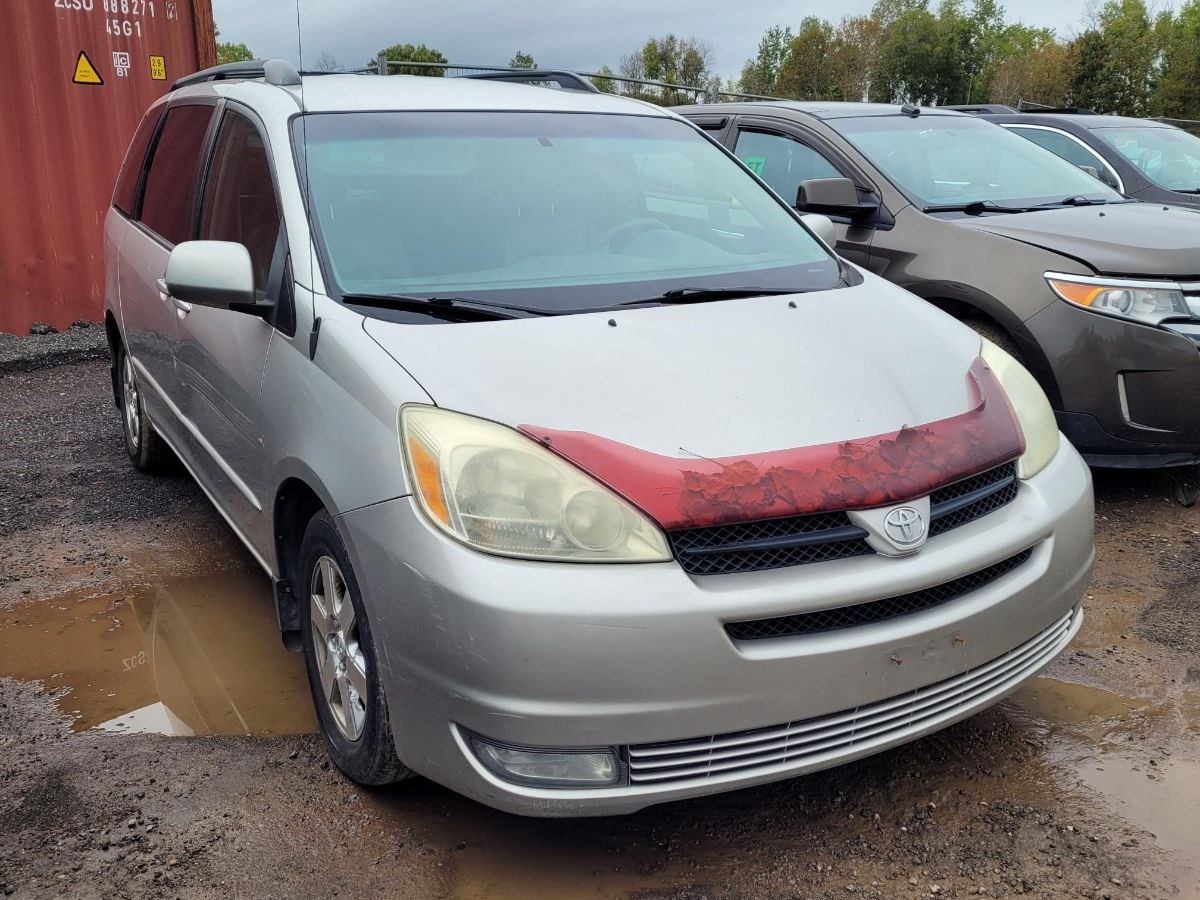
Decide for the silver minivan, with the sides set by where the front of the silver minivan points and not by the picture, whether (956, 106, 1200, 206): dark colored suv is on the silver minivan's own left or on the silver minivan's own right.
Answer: on the silver minivan's own left

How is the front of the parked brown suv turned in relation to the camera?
facing the viewer and to the right of the viewer

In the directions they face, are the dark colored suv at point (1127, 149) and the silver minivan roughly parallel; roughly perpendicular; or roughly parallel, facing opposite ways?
roughly parallel

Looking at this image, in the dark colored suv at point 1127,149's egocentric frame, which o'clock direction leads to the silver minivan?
The silver minivan is roughly at 2 o'clock from the dark colored suv.

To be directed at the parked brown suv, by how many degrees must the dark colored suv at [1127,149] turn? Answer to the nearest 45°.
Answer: approximately 45° to its right

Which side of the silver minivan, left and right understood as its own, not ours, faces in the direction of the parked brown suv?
left

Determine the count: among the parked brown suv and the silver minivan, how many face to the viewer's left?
0

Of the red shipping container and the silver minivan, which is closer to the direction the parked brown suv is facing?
the silver minivan

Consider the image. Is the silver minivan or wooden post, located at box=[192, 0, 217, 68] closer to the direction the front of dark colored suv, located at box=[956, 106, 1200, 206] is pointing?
the silver minivan

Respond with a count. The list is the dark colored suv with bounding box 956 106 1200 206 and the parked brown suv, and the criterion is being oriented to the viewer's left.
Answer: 0

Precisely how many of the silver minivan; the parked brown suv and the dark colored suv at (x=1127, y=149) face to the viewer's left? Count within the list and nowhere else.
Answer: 0

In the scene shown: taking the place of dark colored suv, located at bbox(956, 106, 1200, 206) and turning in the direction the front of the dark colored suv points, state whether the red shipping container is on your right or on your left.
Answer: on your right
